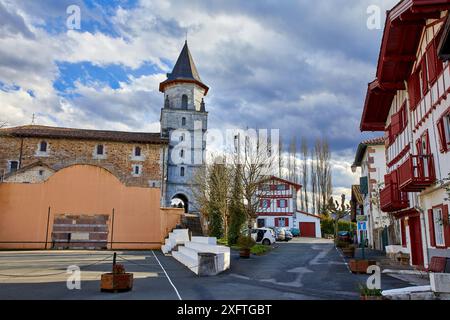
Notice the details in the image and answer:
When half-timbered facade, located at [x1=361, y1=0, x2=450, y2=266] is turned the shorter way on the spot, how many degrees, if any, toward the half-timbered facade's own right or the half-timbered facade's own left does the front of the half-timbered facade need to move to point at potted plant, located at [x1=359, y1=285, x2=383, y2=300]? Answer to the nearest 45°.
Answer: approximately 45° to the half-timbered facade's own left

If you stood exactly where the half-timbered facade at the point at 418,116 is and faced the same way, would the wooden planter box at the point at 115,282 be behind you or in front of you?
in front

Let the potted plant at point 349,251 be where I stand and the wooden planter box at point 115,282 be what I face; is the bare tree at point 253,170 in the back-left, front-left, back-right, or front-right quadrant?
back-right

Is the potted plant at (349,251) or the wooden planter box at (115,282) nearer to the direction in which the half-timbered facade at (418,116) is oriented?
the wooden planter box

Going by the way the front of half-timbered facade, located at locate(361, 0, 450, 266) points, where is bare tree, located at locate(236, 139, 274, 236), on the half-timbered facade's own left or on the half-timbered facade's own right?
on the half-timbered facade's own right

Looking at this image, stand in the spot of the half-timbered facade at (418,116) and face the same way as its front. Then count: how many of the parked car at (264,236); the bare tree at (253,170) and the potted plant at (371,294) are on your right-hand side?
2

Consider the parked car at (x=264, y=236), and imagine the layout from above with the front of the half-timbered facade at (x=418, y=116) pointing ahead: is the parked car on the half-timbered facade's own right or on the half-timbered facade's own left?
on the half-timbered facade's own right

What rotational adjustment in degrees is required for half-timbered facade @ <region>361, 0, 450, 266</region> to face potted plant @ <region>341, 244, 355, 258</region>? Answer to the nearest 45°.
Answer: approximately 90° to its right
